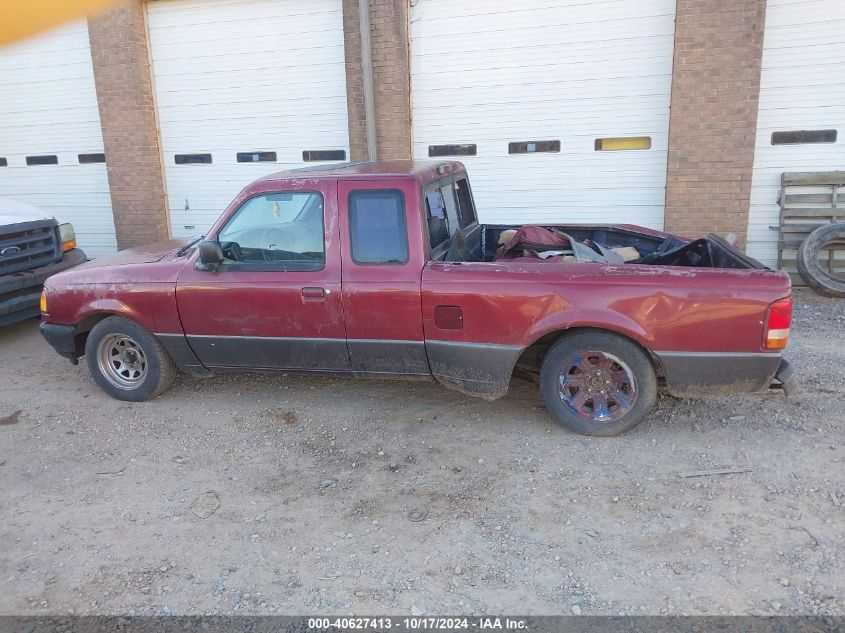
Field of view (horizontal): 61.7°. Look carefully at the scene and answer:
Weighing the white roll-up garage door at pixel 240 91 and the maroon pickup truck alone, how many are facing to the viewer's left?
1

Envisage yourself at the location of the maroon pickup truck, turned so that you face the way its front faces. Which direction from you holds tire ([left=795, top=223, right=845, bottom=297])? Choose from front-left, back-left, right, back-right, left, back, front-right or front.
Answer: back-right

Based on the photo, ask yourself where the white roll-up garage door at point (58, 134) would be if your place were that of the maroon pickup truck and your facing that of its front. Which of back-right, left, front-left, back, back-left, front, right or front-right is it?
front-right

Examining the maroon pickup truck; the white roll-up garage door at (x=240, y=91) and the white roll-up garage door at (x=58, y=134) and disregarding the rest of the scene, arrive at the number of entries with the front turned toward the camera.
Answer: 2

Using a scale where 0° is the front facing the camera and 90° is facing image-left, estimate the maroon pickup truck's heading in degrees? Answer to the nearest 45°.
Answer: approximately 90°

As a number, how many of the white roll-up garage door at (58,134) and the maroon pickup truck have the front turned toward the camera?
1

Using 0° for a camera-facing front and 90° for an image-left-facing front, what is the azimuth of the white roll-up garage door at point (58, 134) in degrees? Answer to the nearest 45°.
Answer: approximately 0°

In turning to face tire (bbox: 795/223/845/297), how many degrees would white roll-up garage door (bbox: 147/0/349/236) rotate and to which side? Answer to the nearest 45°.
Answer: approximately 45° to its left

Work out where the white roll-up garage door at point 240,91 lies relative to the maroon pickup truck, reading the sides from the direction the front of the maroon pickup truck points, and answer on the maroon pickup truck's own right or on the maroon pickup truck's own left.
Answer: on the maroon pickup truck's own right

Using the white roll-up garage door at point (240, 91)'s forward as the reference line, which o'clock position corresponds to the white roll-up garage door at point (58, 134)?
the white roll-up garage door at point (58, 134) is roughly at 4 o'clock from the white roll-up garage door at point (240, 91).

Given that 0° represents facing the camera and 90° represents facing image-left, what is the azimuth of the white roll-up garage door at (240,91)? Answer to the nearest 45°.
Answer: approximately 0°

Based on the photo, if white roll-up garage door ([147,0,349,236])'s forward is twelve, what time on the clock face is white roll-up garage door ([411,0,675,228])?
white roll-up garage door ([411,0,675,228]) is roughly at 10 o'clock from white roll-up garage door ([147,0,349,236]).
